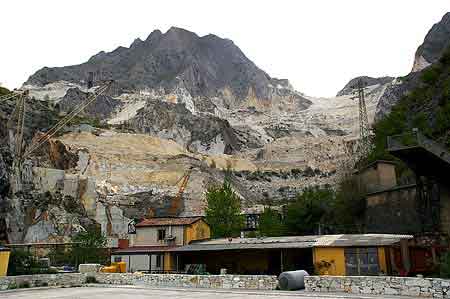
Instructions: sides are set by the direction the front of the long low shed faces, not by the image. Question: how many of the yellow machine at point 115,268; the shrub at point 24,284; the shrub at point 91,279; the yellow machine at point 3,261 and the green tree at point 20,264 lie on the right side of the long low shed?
5

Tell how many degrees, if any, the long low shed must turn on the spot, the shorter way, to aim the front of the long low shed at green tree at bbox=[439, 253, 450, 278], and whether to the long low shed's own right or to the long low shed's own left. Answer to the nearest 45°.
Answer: approximately 45° to the long low shed's own left

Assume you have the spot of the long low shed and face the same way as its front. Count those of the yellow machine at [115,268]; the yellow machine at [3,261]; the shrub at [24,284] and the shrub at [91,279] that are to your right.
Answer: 4

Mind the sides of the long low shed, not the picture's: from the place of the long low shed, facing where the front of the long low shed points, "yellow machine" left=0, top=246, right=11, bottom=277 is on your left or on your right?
on your right

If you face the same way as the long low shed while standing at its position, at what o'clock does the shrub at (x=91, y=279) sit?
The shrub is roughly at 3 o'clock from the long low shed.

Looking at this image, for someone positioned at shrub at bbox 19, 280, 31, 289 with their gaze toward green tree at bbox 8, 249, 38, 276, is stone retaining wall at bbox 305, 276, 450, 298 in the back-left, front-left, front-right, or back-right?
back-right

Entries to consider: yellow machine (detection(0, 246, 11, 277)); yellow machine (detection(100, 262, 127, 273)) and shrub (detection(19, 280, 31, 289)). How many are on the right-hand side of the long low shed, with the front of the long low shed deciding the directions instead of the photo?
3

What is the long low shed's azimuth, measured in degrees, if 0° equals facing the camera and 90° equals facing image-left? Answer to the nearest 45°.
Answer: approximately 0°

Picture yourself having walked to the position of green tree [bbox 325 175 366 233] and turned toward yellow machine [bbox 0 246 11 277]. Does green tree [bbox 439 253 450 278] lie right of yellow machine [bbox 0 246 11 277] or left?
left

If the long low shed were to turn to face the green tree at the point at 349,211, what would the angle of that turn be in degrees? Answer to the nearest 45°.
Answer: approximately 180°

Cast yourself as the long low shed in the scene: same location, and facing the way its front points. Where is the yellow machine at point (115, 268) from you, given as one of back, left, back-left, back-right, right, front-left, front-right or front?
right

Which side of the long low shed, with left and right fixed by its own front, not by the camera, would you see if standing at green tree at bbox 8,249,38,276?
right

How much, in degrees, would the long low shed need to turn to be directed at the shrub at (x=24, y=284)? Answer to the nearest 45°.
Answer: approximately 90° to its right
